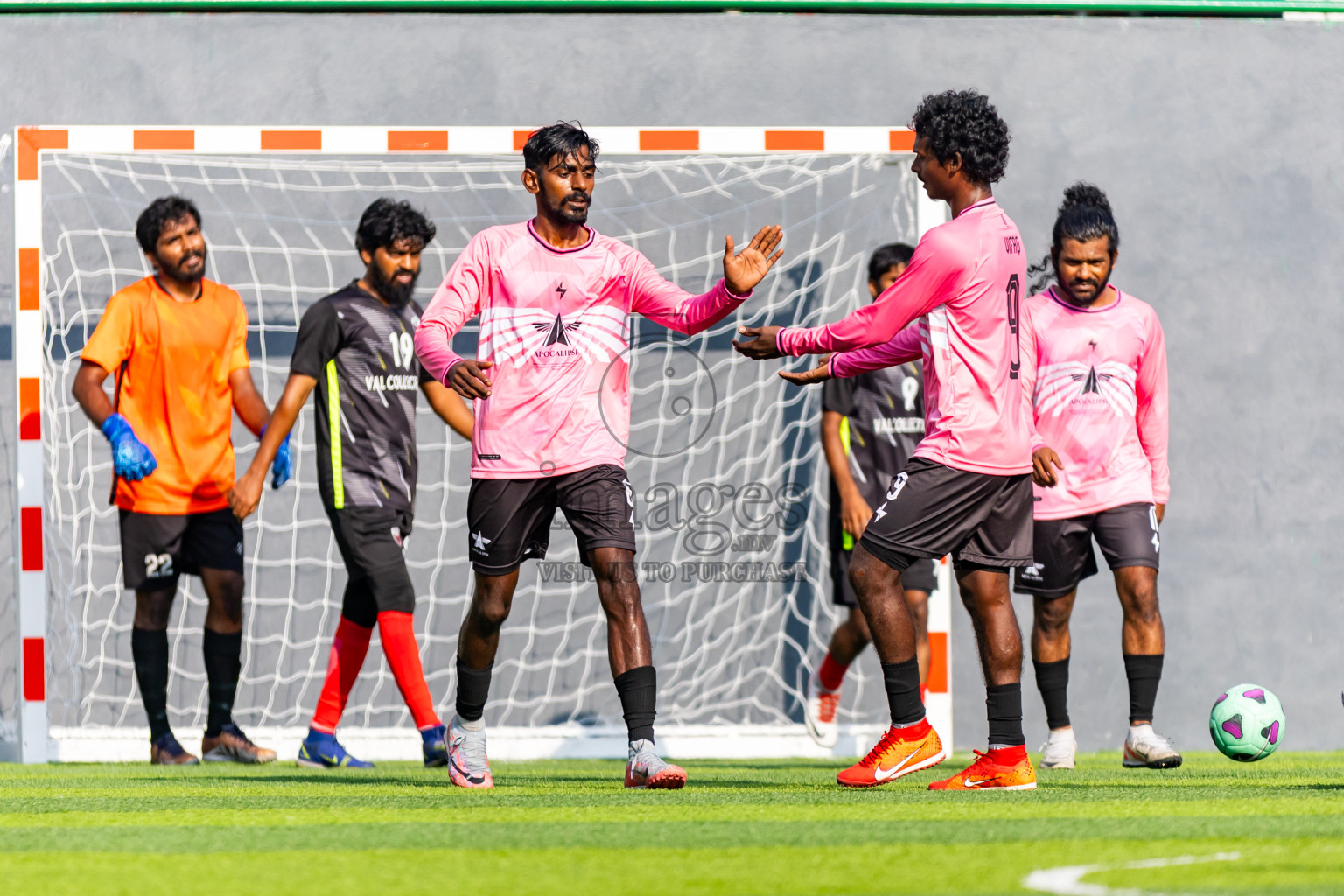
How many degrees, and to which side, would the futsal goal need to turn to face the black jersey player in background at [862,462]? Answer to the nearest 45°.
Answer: approximately 45° to its left

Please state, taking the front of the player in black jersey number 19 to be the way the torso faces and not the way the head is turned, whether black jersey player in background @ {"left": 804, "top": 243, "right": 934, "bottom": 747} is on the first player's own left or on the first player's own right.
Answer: on the first player's own left

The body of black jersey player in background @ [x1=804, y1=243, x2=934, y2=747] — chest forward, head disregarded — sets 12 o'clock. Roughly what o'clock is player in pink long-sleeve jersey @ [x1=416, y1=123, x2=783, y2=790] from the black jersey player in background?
The player in pink long-sleeve jersey is roughly at 2 o'clock from the black jersey player in background.

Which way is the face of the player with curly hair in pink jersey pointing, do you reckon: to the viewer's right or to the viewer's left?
to the viewer's left

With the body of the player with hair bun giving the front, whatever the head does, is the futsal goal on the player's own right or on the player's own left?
on the player's own right

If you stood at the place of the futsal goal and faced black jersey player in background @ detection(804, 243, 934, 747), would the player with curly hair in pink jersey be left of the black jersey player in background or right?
right

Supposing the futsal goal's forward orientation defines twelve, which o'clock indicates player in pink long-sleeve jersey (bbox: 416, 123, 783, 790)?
The player in pink long-sleeve jersey is roughly at 12 o'clock from the futsal goal.

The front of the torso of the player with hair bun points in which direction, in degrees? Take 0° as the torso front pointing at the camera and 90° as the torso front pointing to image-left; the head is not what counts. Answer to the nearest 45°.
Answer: approximately 0°
